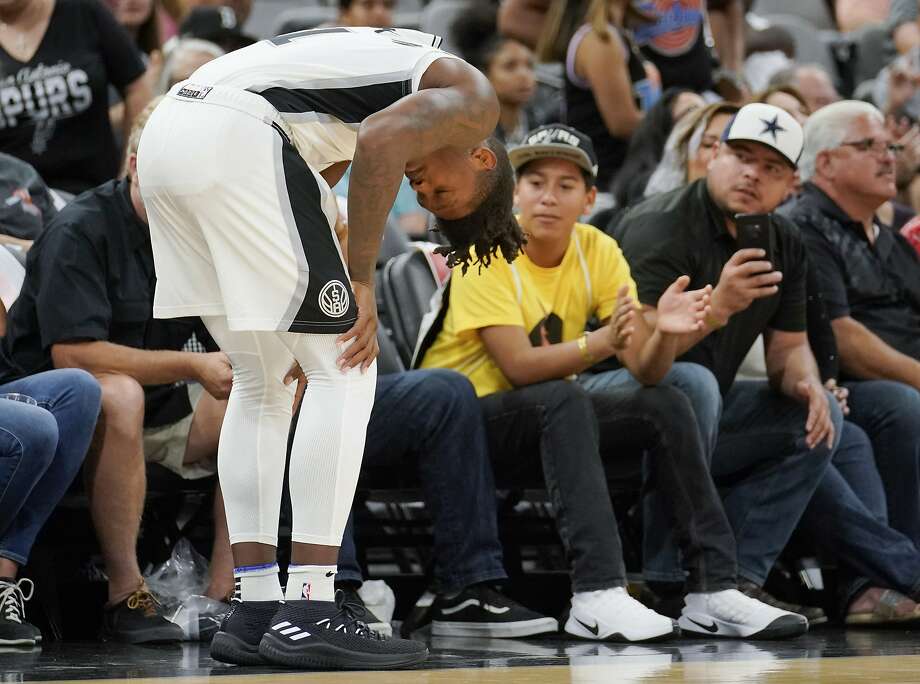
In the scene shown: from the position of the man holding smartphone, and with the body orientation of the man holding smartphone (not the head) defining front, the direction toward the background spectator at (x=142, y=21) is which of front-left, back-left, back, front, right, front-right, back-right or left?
back

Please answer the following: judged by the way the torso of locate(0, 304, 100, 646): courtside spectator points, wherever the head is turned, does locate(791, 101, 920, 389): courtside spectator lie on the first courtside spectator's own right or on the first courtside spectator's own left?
on the first courtside spectator's own left

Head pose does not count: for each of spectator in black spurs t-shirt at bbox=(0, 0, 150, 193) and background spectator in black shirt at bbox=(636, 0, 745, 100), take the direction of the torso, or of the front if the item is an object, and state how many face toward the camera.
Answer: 2

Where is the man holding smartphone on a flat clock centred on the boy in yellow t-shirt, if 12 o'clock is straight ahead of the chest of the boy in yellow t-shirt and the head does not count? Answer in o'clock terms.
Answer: The man holding smartphone is roughly at 9 o'clock from the boy in yellow t-shirt.

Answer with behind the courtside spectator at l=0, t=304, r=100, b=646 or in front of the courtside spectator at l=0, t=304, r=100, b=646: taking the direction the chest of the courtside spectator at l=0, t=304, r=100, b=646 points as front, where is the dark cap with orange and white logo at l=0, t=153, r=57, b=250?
behind

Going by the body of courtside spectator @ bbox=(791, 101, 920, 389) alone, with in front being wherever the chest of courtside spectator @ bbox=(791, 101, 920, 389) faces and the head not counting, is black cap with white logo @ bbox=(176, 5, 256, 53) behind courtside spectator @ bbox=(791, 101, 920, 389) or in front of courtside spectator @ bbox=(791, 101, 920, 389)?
behind

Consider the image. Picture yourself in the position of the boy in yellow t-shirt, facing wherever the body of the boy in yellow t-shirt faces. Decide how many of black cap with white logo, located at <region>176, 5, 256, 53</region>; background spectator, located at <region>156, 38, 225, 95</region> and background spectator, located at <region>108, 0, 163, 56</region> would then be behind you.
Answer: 3
